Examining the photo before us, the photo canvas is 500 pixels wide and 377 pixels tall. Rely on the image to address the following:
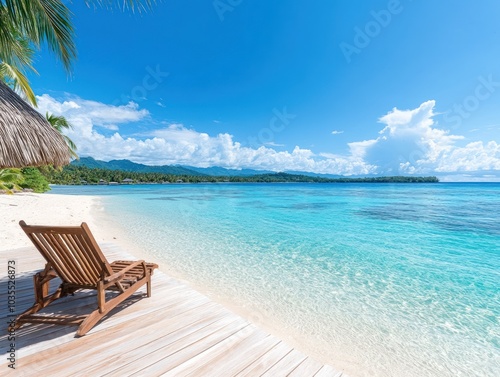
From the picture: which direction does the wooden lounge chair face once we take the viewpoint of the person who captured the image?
facing away from the viewer and to the right of the viewer
